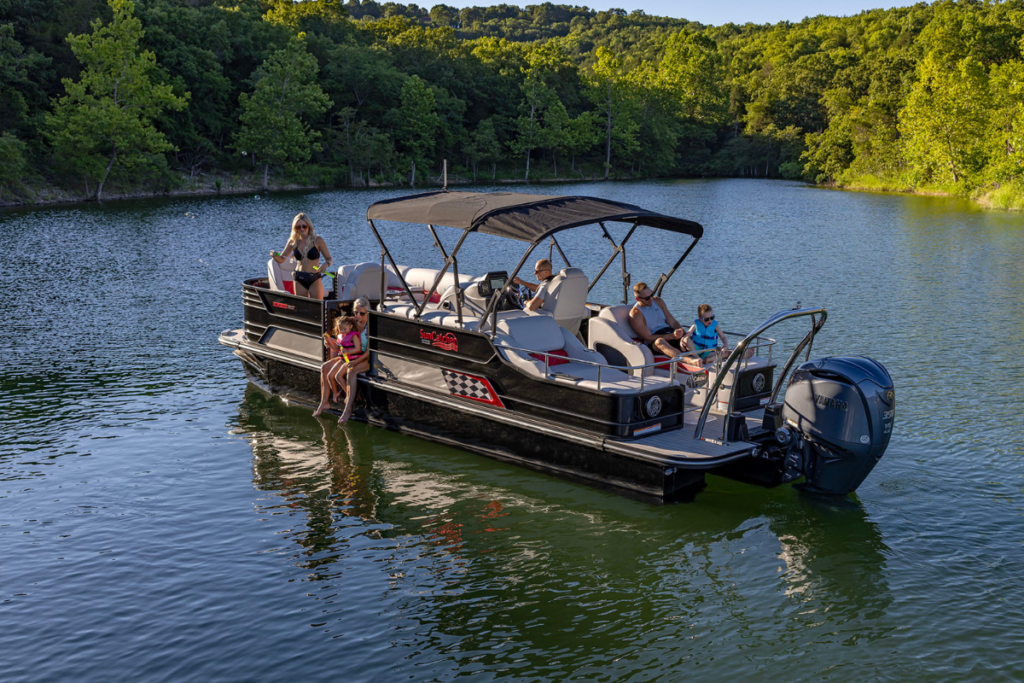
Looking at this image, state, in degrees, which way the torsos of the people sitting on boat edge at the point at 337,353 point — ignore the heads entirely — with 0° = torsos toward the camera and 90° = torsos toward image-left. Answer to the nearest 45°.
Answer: approximately 45°

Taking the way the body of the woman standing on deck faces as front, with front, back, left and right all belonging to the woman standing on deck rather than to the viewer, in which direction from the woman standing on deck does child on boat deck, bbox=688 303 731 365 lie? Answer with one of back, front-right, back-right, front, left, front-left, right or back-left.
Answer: front-left

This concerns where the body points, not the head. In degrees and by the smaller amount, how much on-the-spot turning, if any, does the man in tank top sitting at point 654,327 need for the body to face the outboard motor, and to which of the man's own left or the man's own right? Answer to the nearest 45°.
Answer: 0° — they already face it

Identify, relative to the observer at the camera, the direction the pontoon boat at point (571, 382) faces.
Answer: facing away from the viewer and to the left of the viewer

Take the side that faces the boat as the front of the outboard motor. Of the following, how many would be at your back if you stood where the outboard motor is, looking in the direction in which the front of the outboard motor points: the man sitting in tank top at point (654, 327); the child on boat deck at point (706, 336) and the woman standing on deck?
0

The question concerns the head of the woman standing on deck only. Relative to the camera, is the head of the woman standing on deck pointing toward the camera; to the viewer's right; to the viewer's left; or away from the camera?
toward the camera

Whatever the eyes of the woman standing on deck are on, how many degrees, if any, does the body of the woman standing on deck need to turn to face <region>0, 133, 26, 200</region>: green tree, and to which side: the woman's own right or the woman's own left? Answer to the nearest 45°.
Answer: approximately 180°

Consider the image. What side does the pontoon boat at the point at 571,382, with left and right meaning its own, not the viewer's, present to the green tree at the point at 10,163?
front

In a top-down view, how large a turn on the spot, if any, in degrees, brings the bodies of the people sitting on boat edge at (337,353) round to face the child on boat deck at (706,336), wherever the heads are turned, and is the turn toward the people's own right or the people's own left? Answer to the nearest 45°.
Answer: approximately 90° to the people's own left

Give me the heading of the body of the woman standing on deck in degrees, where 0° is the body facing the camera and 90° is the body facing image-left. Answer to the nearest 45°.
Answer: approximately 0°

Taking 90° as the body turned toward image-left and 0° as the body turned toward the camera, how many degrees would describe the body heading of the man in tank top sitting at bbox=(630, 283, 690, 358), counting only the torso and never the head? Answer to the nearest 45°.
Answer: approximately 315°
